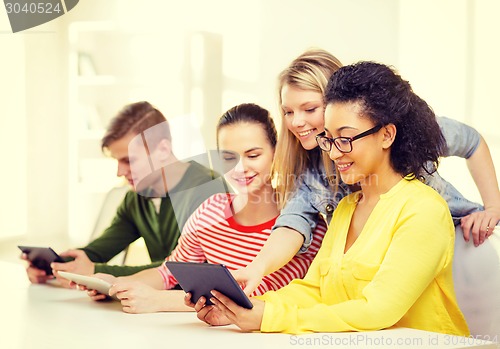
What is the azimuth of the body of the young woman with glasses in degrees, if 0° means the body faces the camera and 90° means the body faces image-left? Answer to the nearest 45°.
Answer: approximately 45°

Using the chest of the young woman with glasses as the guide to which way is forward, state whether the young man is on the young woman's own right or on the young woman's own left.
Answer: on the young woman's own right

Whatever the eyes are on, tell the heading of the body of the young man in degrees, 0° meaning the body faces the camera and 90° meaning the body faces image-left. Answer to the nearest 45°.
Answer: approximately 45°

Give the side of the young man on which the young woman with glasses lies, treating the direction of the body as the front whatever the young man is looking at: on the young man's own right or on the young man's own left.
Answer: on the young man's own left

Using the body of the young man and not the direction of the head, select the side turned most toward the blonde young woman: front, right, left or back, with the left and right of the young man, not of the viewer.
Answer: left

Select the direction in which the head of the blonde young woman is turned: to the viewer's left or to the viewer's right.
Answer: to the viewer's left
